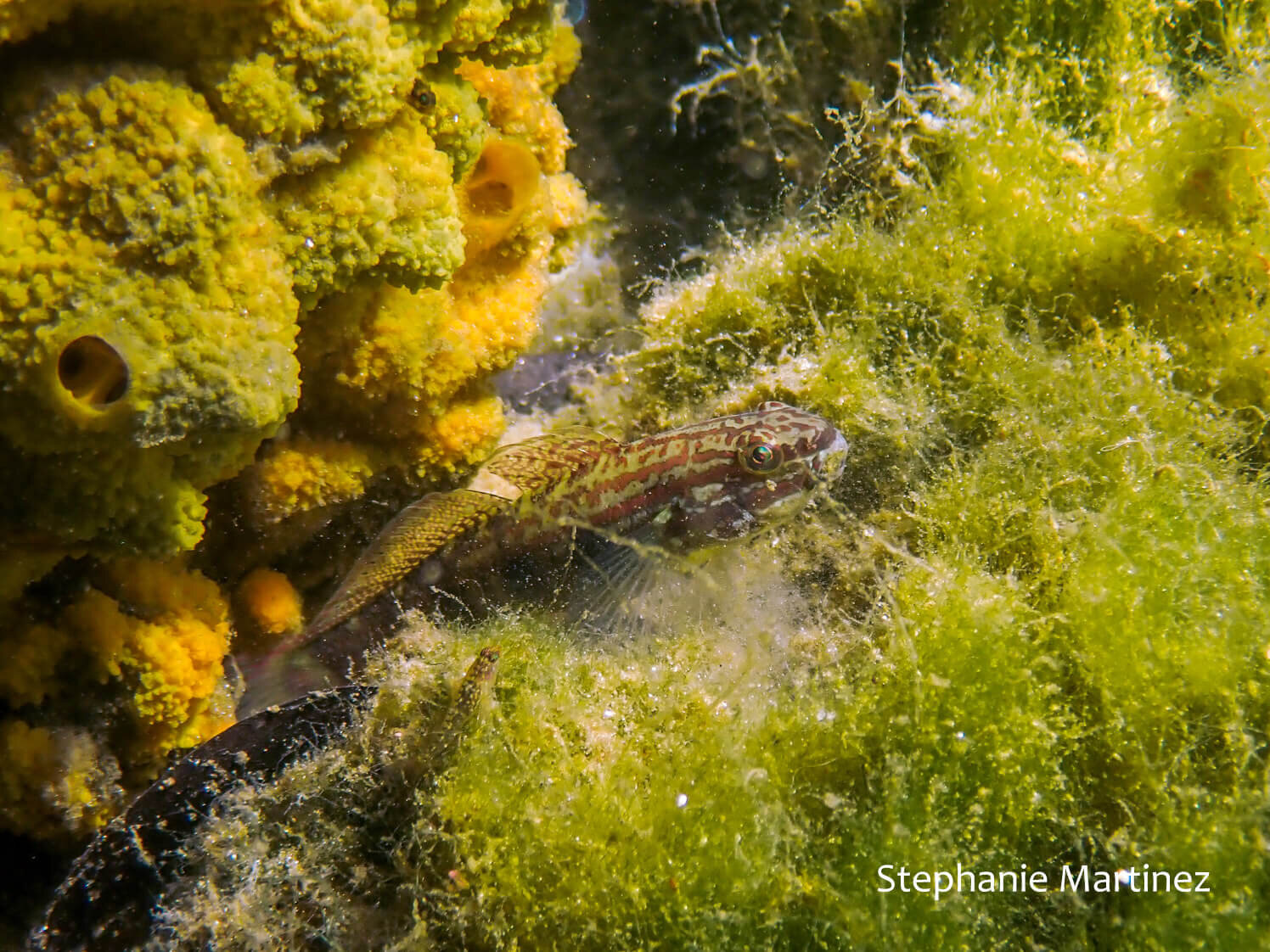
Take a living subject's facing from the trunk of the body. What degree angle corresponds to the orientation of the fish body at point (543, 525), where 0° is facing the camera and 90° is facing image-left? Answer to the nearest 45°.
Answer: approximately 270°
